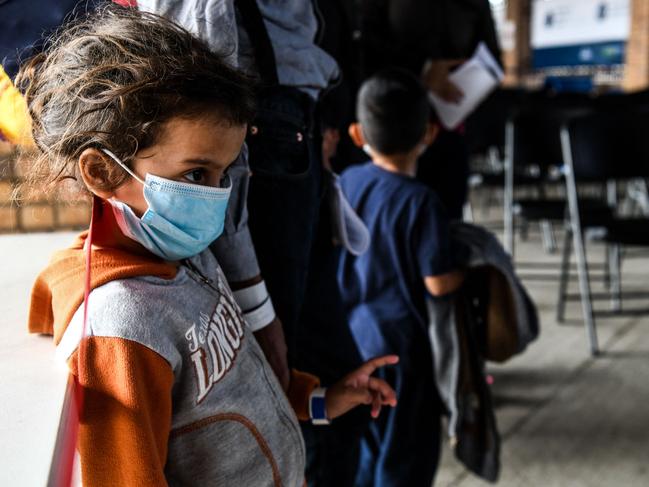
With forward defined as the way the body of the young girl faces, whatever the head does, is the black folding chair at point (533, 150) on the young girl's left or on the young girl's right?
on the young girl's left

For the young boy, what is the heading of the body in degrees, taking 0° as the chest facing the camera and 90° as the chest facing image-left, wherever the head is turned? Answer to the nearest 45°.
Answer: approximately 180°

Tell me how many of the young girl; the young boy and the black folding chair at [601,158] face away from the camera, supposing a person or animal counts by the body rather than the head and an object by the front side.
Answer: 1

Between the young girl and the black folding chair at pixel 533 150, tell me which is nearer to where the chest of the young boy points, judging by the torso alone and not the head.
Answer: the black folding chair

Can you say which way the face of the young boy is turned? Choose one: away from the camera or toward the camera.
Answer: away from the camera

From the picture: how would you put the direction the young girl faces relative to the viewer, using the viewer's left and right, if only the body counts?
facing the viewer and to the right of the viewer

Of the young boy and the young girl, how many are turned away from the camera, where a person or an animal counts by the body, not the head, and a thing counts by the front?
1

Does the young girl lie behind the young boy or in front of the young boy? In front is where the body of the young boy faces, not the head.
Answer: behind
